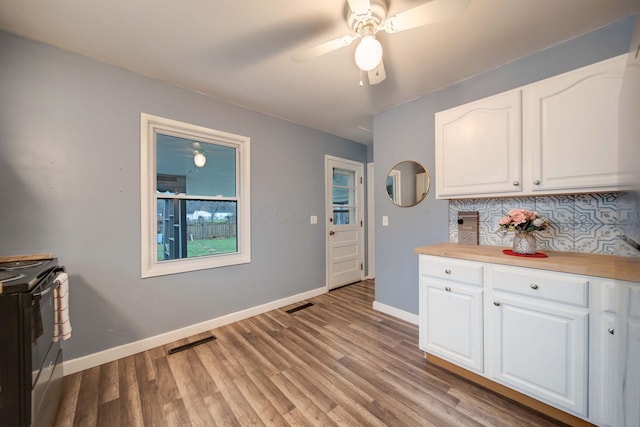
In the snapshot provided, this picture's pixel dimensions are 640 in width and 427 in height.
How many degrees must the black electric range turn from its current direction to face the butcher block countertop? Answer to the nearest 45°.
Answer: approximately 45° to its right

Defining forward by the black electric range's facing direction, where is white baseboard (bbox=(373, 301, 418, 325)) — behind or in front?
in front

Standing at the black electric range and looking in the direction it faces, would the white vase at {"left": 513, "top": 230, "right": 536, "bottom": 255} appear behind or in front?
in front

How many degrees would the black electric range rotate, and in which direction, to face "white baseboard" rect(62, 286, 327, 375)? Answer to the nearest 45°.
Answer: approximately 45° to its left

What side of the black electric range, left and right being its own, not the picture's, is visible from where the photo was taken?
right

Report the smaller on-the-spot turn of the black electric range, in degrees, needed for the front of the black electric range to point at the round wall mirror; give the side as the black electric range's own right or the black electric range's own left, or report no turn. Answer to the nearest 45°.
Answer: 0° — it already faces it

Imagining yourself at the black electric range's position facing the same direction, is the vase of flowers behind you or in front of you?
in front

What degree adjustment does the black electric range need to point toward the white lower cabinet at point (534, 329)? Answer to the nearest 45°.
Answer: approximately 45° to its right

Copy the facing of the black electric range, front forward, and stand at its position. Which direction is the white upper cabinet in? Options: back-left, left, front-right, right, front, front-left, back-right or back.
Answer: front-right

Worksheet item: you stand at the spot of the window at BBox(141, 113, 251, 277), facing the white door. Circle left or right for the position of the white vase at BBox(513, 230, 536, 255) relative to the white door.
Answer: right

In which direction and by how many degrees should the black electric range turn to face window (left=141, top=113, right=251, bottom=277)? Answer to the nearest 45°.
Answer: approximately 45° to its left
